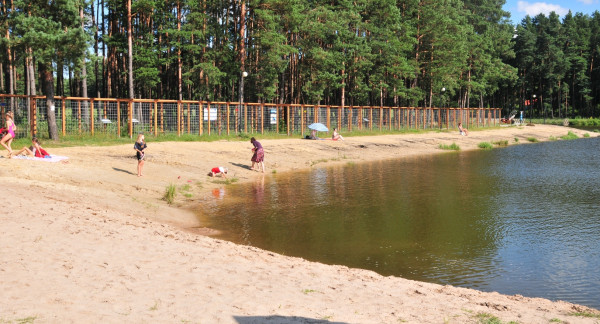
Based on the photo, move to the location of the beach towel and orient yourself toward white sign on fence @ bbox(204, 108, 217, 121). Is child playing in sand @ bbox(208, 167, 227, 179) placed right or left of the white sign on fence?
right

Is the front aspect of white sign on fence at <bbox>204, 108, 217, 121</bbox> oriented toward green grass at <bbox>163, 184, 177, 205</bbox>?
yes

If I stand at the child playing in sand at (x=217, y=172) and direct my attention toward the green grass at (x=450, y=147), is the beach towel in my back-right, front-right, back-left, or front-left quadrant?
back-left

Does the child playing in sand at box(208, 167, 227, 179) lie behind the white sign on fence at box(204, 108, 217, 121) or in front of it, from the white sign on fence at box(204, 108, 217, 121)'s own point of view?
in front

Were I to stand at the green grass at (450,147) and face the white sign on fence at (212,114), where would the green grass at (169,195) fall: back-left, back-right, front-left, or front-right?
front-left

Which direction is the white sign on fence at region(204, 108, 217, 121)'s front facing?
toward the camera

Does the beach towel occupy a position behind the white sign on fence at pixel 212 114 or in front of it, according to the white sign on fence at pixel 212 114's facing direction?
in front

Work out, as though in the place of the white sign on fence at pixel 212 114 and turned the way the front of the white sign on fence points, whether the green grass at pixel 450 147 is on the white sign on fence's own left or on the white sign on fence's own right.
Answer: on the white sign on fence's own left

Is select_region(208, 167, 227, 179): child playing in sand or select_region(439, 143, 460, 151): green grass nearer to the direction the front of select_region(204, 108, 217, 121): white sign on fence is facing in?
the child playing in sand
